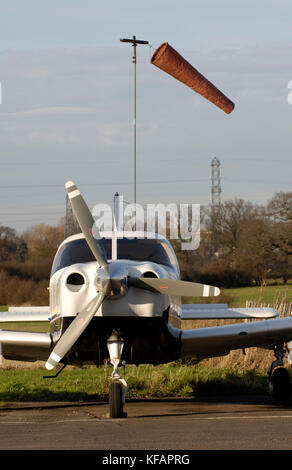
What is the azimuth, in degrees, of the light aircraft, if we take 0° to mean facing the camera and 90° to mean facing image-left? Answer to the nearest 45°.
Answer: approximately 0°
